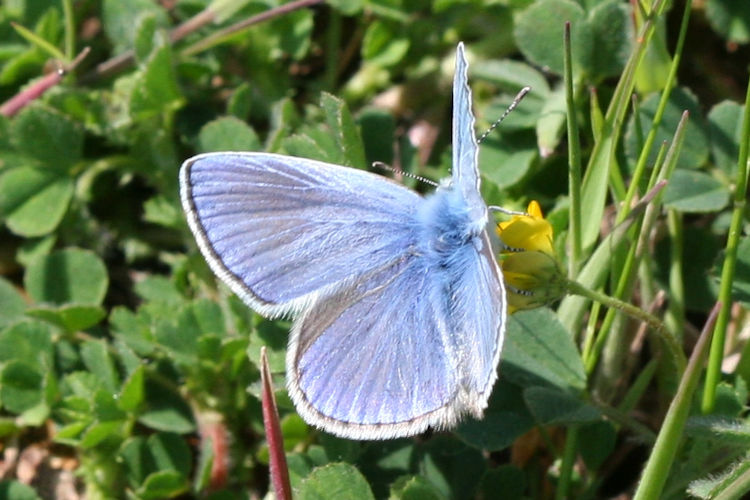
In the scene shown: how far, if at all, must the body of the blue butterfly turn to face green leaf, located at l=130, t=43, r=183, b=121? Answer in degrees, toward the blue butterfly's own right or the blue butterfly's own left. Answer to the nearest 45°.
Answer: approximately 45° to the blue butterfly's own left

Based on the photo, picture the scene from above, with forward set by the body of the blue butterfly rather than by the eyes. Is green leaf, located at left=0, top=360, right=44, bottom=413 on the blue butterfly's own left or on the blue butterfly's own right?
on the blue butterfly's own left

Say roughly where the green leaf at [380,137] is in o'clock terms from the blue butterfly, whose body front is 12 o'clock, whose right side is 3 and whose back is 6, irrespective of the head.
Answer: The green leaf is roughly at 12 o'clock from the blue butterfly.

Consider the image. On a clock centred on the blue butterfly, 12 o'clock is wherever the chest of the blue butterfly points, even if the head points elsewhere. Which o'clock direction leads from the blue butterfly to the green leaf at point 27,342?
The green leaf is roughly at 10 o'clock from the blue butterfly.

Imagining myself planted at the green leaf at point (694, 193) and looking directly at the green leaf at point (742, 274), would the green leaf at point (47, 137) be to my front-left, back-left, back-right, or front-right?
back-right

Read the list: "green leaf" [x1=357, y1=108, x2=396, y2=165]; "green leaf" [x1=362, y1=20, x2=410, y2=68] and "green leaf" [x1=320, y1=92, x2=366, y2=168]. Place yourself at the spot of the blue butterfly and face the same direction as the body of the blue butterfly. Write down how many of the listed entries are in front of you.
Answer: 3

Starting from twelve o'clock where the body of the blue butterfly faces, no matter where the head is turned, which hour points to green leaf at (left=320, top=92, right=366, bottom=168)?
The green leaf is roughly at 12 o'clock from the blue butterfly.

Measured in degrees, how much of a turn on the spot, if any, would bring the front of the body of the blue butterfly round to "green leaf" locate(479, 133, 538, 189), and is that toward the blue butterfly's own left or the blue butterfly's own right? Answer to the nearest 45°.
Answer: approximately 45° to the blue butterfly's own right

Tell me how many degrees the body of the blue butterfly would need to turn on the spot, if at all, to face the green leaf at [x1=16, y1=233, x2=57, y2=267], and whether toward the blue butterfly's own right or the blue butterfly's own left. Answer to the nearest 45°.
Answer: approximately 45° to the blue butterfly's own left

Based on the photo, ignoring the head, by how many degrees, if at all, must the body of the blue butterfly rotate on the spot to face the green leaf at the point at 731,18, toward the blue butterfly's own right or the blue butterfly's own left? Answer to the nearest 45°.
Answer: approximately 45° to the blue butterfly's own right

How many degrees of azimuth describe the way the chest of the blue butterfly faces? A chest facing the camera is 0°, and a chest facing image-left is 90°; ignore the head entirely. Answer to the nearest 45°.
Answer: approximately 180°

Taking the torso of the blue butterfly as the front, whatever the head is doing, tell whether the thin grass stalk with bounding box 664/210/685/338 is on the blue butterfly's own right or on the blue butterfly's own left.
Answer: on the blue butterfly's own right
